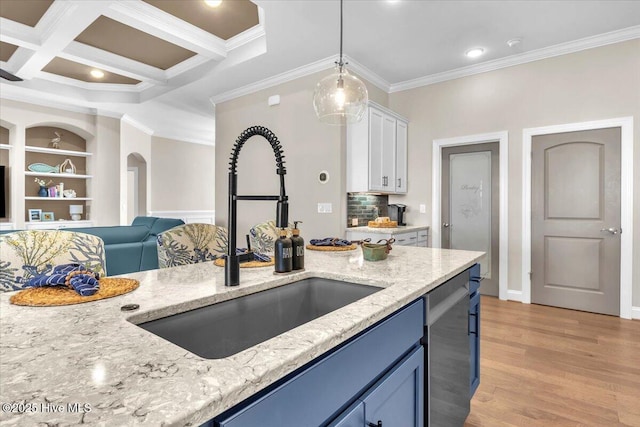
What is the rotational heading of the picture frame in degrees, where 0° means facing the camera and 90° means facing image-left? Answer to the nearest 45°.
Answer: approximately 0°

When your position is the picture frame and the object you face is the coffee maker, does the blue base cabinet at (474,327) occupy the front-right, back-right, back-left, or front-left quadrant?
front-right

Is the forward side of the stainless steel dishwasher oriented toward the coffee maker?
no

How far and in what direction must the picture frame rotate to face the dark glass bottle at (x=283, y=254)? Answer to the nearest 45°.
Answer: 0° — it already faces it

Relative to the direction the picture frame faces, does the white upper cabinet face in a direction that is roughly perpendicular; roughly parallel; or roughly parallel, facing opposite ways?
roughly parallel

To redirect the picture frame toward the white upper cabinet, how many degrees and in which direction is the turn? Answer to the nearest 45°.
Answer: approximately 45° to its left

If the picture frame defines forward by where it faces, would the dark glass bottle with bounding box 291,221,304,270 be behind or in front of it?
in front

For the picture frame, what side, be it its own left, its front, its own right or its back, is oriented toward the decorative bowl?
front

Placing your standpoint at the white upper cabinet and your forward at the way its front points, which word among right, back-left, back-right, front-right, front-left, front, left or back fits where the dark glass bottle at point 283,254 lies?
front-right

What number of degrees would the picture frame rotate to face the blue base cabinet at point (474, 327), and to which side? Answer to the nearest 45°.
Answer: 0° — it already faces it

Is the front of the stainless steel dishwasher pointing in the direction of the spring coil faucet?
no

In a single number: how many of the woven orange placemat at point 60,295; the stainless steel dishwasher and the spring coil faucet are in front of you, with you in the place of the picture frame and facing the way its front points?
3

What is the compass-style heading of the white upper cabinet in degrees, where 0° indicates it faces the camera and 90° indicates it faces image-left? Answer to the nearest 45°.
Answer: approximately 315°

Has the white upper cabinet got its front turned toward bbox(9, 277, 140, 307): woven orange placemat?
no

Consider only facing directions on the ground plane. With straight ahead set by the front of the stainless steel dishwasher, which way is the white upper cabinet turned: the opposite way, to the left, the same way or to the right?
the same way

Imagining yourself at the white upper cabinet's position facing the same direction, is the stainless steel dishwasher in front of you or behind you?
in front

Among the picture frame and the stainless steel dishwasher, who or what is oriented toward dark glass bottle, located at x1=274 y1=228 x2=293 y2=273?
the picture frame

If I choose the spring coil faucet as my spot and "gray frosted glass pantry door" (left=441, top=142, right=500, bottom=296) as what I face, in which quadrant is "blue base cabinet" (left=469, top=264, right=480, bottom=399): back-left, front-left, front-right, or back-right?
front-right
